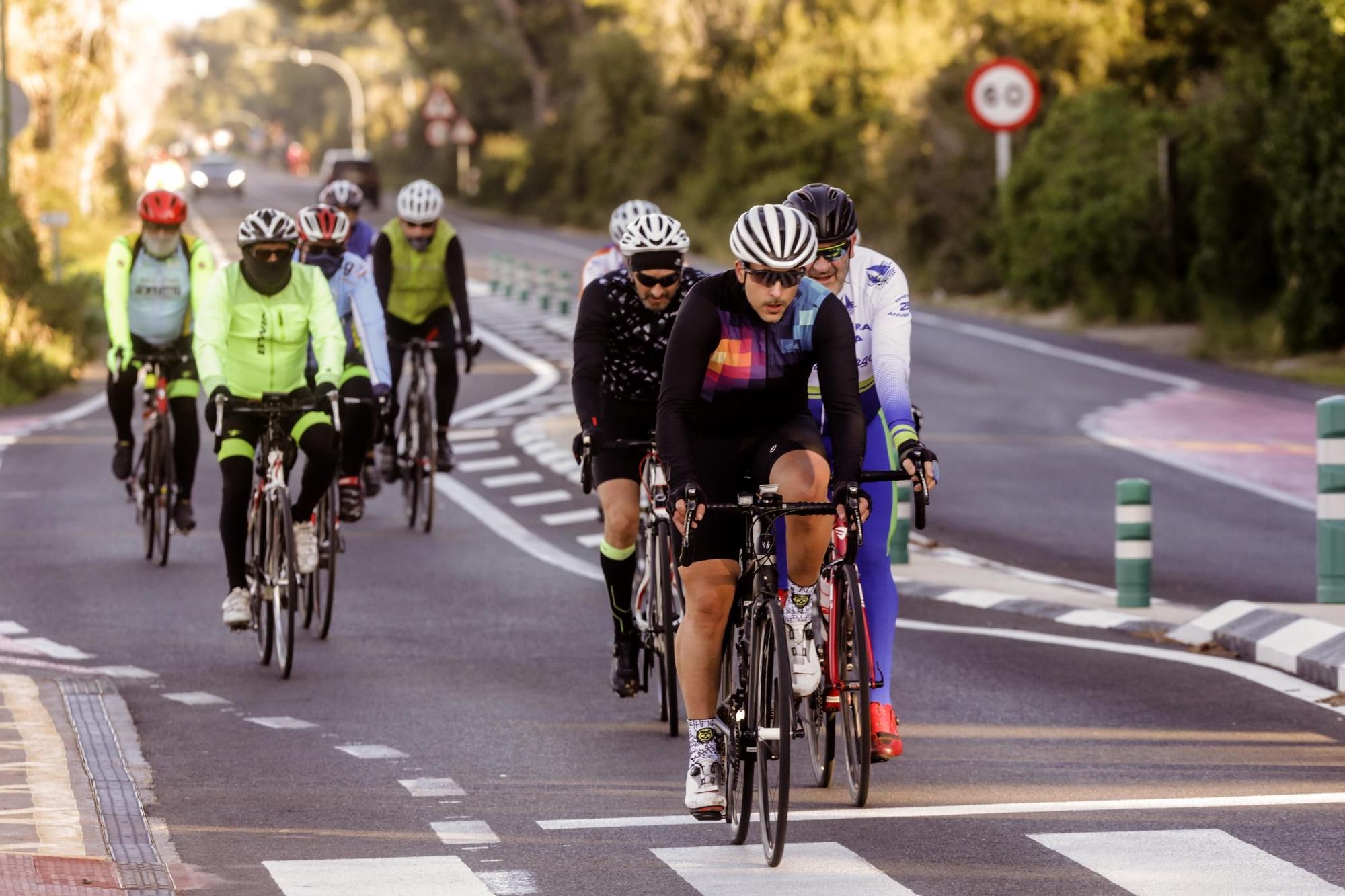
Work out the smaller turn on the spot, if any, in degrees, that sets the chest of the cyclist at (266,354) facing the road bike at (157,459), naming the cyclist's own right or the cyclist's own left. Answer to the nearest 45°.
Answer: approximately 180°

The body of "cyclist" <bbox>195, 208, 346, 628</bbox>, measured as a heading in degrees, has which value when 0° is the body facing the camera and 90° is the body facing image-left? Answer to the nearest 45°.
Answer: approximately 0°

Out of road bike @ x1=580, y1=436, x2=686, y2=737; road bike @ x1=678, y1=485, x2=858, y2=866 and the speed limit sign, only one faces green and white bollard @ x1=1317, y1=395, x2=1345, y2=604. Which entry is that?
the speed limit sign

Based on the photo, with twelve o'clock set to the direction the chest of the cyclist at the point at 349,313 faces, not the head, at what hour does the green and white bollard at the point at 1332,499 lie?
The green and white bollard is roughly at 10 o'clock from the cyclist.

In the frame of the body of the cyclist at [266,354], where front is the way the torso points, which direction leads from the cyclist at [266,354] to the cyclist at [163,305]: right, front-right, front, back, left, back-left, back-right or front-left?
back

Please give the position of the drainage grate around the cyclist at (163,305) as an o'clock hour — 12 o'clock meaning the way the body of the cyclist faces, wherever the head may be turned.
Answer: The drainage grate is roughly at 12 o'clock from the cyclist.

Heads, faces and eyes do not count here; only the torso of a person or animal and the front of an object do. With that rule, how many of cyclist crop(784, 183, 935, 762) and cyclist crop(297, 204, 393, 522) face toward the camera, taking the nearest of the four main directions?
2

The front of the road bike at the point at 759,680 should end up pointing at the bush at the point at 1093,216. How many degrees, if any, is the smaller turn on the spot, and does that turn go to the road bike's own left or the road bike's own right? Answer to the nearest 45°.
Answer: approximately 180°
